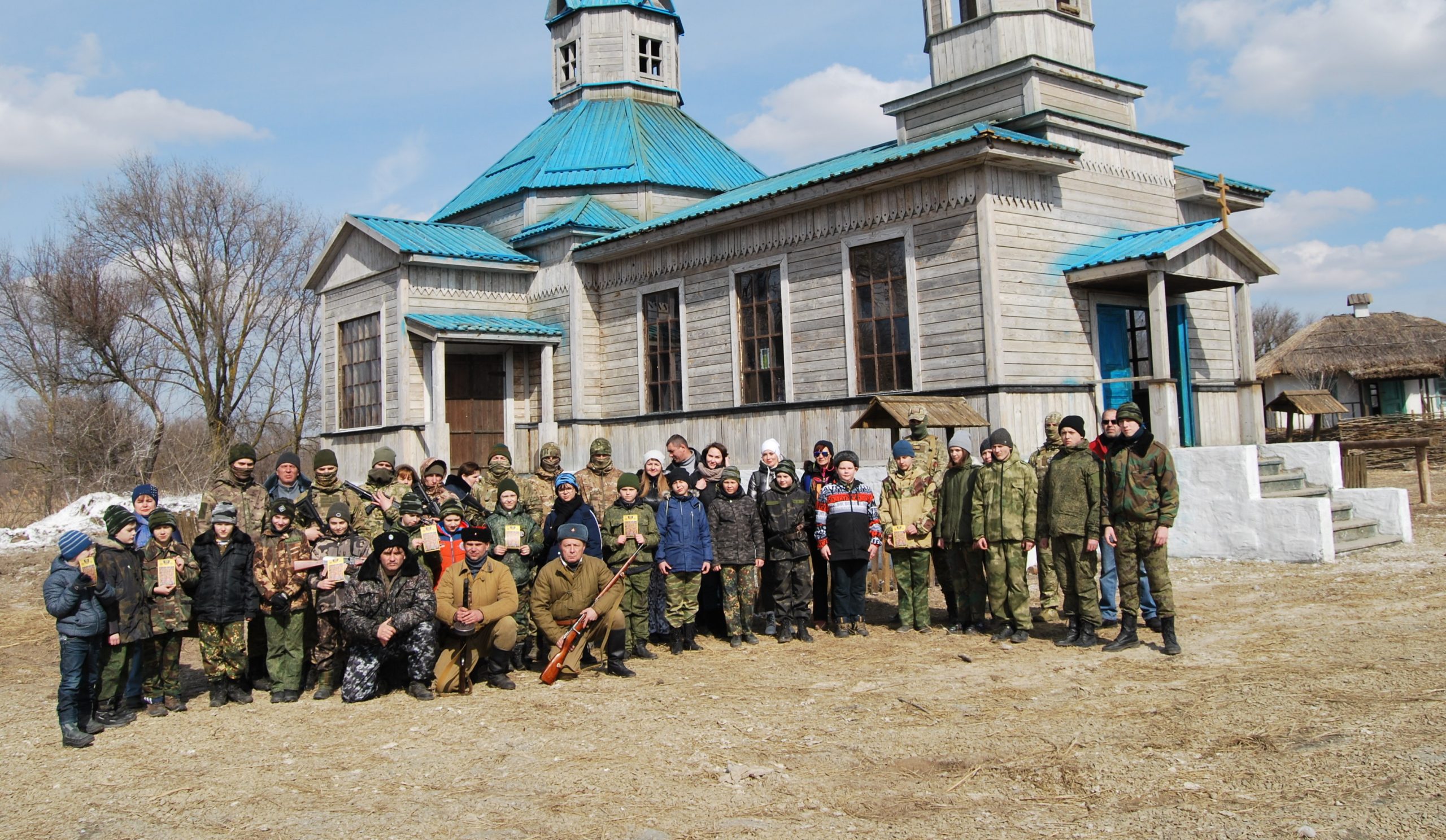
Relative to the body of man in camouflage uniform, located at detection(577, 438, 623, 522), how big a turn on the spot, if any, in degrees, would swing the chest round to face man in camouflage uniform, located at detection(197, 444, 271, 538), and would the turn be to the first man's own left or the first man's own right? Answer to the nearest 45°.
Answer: approximately 90° to the first man's own right

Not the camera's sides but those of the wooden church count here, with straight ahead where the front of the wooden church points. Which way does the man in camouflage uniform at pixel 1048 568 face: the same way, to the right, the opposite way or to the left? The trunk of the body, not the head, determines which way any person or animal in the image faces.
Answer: to the right

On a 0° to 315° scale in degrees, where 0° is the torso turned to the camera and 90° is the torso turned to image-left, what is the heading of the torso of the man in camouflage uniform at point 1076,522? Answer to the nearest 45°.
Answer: approximately 45°

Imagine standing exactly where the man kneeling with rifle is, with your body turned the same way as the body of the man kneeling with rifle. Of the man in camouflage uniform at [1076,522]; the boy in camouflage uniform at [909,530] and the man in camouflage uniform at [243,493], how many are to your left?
2

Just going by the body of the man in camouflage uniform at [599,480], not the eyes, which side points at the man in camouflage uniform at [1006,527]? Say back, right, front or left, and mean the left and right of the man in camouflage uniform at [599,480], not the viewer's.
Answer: left

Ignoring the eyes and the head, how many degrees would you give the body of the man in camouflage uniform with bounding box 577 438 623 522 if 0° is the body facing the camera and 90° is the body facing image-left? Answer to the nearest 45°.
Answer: approximately 0°

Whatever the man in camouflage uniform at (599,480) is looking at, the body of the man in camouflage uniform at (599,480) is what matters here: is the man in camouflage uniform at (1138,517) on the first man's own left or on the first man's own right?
on the first man's own left
